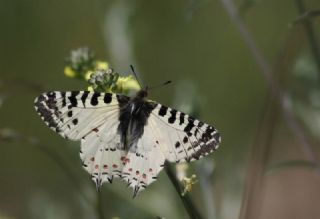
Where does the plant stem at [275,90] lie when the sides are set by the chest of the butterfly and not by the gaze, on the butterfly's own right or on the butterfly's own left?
on the butterfly's own right

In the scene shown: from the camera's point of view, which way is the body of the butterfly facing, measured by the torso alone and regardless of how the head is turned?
away from the camera
